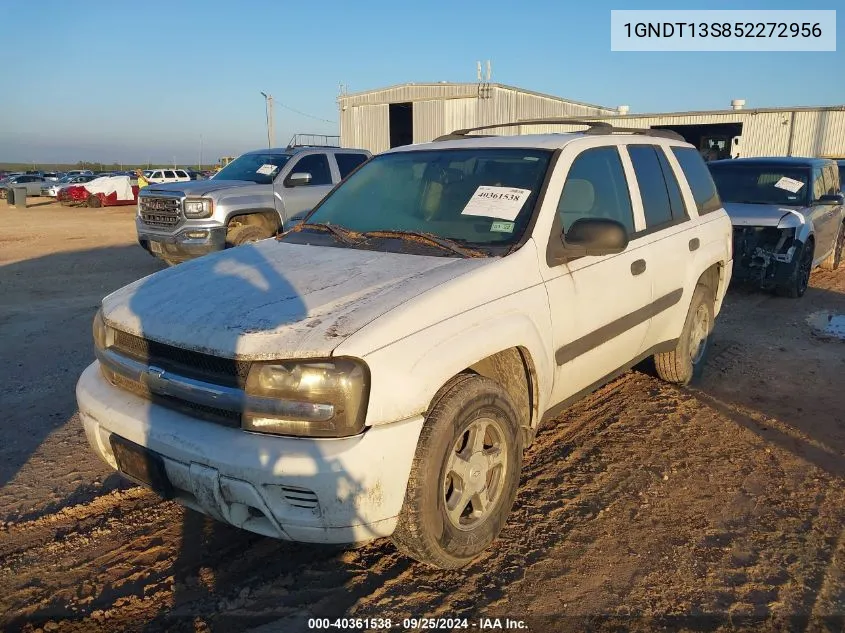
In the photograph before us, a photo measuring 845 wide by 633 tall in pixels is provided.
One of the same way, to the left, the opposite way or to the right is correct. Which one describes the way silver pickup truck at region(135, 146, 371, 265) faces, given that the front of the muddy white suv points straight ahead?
the same way

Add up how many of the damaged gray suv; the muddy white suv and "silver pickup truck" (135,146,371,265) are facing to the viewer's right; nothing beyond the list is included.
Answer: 0

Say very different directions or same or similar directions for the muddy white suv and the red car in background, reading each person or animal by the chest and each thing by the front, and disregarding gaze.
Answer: same or similar directions

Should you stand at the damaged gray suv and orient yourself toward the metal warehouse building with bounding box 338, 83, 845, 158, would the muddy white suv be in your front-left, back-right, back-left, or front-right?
back-left

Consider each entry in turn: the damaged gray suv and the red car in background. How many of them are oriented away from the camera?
0

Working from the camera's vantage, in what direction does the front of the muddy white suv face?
facing the viewer and to the left of the viewer

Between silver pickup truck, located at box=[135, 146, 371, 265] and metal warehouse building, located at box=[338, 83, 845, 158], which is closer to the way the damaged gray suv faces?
the silver pickup truck

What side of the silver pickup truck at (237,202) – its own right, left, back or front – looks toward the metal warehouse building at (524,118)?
back

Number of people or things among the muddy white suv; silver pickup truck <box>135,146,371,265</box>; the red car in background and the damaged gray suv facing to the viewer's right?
0

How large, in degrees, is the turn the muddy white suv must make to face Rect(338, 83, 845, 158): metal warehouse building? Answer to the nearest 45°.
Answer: approximately 135° to its right

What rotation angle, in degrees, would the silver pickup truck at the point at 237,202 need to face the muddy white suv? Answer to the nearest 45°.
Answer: approximately 45° to its left

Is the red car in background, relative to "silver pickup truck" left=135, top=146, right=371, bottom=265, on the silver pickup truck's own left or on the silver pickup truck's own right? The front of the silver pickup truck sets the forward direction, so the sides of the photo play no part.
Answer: on the silver pickup truck's own right

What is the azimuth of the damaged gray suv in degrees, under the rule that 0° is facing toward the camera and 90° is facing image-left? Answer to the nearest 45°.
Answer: approximately 45°

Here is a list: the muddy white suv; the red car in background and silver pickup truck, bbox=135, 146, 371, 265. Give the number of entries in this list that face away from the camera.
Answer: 0
